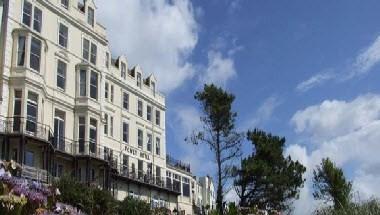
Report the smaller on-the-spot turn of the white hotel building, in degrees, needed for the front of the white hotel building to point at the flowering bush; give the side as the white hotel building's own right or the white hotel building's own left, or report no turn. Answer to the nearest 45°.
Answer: approximately 45° to the white hotel building's own right

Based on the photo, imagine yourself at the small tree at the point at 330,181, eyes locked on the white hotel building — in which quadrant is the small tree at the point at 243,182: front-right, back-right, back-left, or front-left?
front-right

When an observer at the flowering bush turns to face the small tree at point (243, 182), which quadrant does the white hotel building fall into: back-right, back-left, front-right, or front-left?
front-left

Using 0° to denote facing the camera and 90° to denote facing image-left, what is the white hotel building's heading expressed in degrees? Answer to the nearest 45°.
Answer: approximately 315°

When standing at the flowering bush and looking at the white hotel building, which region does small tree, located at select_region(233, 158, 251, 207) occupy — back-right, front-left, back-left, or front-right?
front-right

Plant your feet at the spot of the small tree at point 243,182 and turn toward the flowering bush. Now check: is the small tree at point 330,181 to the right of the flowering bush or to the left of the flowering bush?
left

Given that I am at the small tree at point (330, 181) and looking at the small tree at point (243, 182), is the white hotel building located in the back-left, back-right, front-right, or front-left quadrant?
front-left

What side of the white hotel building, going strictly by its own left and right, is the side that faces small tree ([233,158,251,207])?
left

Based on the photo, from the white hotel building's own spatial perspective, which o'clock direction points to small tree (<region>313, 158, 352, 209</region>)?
The small tree is roughly at 11 o'clock from the white hotel building.
